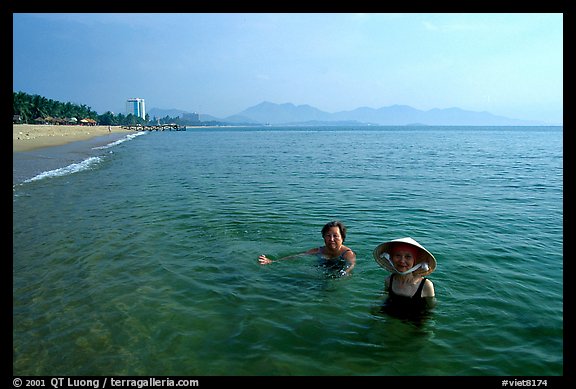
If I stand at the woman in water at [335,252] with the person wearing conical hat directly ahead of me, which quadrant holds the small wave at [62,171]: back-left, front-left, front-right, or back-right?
back-right

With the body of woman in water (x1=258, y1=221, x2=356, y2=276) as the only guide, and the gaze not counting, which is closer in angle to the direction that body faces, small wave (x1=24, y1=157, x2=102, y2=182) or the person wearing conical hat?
the person wearing conical hat

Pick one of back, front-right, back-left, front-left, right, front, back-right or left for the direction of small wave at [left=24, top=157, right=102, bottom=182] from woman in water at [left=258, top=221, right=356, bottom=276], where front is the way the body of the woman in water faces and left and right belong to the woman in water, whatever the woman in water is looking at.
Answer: back-right

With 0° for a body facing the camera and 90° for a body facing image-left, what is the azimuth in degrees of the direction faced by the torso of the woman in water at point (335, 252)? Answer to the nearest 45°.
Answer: approximately 0°

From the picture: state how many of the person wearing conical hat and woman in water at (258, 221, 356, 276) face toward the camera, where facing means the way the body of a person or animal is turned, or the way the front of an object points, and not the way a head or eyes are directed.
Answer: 2

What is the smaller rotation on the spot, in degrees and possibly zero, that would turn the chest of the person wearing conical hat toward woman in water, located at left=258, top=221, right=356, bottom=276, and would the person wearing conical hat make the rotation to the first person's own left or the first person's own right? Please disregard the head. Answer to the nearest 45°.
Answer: approximately 135° to the first person's own right

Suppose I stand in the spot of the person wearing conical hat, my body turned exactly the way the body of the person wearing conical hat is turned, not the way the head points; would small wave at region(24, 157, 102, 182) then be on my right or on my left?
on my right

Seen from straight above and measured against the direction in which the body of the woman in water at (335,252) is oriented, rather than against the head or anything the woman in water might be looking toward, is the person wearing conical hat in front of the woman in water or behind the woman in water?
in front

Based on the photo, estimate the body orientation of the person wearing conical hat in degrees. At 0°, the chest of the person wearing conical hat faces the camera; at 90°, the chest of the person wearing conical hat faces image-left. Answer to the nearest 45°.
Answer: approximately 0°
